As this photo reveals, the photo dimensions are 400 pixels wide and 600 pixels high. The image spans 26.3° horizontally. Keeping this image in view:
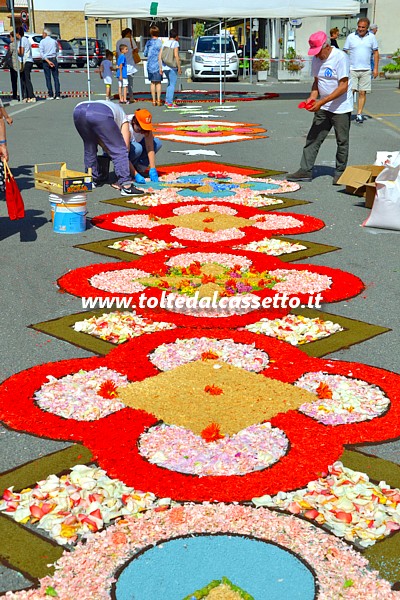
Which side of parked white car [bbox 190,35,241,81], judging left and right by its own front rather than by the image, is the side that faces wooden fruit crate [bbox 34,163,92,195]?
front

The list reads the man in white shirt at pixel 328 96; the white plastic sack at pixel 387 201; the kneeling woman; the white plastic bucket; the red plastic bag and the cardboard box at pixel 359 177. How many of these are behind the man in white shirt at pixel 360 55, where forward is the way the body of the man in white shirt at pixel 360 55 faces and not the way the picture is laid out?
0

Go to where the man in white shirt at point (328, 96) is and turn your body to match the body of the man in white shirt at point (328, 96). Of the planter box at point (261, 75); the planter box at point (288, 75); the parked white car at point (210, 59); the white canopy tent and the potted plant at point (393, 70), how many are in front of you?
0

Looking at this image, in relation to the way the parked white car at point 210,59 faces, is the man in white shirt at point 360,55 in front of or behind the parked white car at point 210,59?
in front

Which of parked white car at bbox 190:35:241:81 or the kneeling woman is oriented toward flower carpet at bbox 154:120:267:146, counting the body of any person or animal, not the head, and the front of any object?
the parked white car

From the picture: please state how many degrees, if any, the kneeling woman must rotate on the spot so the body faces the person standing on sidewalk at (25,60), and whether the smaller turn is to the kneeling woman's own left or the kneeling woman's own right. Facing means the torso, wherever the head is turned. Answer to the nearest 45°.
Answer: approximately 135° to the kneeling woman's own left

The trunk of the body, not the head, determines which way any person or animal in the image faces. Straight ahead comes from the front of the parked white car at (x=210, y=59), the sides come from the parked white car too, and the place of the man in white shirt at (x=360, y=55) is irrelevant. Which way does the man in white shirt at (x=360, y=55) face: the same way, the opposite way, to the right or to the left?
the same way

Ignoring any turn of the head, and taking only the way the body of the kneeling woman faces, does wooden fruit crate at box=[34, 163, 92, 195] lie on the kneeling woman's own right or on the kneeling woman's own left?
on the kneeling woman's own right

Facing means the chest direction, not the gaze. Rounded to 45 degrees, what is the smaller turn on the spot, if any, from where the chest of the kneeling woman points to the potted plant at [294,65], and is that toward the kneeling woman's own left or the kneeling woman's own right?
approximately 135° to the kneeling woman's own left

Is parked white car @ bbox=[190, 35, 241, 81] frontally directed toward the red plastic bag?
yes

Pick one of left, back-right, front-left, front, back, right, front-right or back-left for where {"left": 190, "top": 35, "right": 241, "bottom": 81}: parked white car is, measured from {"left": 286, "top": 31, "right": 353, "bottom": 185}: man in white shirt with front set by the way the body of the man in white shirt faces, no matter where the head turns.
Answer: back-right

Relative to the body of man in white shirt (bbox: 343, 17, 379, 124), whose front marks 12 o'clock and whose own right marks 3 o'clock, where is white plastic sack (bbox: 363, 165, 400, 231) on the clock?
The white plastic sack is roughly at 12 o'clock from the man in white shirt.

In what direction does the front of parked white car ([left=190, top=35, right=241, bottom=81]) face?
toward the camera

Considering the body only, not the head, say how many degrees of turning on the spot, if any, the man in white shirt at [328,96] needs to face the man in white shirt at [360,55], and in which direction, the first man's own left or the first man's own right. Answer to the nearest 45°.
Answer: approximately 135° to the first man's own right

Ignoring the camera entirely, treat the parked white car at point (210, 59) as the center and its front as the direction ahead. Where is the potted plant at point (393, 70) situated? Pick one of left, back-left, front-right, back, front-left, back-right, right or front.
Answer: left
